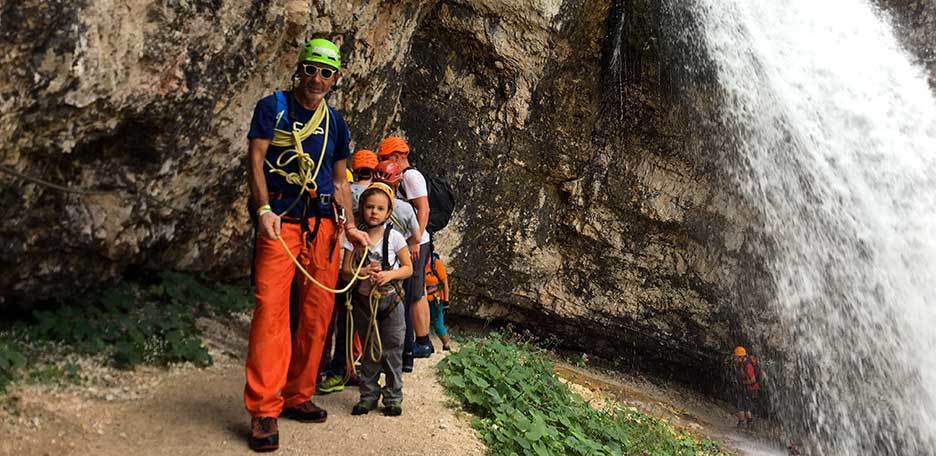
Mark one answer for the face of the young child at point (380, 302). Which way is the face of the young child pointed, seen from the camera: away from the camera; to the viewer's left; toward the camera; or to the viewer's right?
toward the camera

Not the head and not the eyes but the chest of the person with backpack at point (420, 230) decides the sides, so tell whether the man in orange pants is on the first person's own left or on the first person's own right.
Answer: on the first person's own left

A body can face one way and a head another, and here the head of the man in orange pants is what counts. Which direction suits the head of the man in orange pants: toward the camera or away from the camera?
toward the camera

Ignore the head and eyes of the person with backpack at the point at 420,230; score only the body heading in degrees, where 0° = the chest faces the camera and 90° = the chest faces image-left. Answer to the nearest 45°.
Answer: approximately 90°

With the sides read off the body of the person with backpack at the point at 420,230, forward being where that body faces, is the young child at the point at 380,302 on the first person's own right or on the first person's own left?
on the first person's own left

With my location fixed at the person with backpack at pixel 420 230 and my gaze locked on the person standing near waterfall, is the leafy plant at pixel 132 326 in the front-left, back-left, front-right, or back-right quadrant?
back-left

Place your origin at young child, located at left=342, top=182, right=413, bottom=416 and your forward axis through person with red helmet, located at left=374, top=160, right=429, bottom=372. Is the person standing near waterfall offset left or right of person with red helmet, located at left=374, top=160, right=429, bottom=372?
right

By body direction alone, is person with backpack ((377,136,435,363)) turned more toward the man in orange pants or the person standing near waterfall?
the man in orange pants

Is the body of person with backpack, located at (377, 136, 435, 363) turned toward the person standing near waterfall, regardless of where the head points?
no

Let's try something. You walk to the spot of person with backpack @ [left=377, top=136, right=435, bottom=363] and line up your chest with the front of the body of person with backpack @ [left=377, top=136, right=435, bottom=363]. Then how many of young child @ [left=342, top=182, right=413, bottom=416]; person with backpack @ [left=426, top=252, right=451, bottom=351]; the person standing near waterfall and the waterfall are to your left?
1

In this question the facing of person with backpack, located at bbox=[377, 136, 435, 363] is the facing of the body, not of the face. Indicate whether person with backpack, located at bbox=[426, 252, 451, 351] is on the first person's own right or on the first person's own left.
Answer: on the first person's own right

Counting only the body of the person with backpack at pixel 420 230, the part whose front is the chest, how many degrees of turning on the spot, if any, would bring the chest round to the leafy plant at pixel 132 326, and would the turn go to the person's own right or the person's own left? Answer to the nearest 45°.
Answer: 0° — they already face it

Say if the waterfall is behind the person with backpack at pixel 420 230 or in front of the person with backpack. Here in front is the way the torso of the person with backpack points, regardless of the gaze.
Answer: behind
